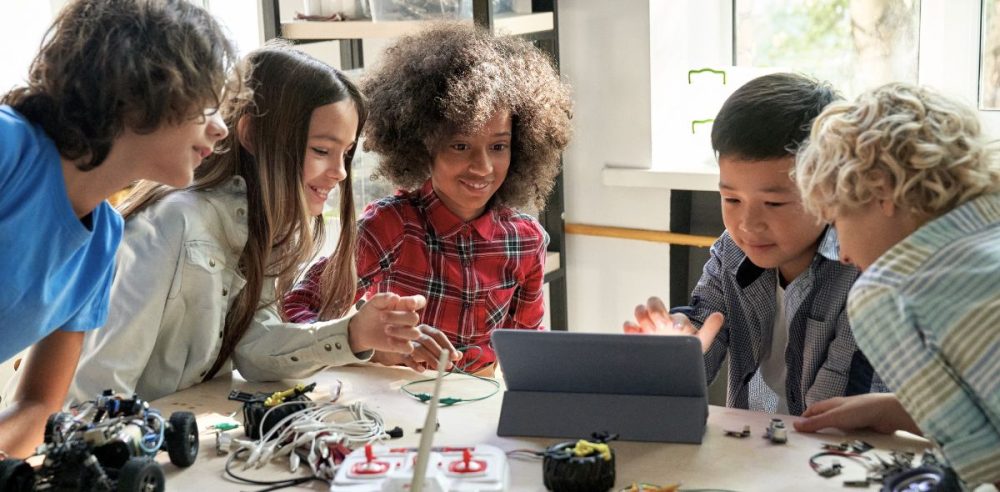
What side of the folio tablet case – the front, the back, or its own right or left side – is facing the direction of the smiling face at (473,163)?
front

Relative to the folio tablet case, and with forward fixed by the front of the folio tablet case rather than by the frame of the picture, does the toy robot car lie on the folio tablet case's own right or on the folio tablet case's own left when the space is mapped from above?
on the folio tablet case's own left

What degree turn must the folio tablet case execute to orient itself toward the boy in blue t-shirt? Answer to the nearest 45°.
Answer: approximately 90° to its left

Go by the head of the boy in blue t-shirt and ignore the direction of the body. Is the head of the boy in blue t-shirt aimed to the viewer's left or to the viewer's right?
to the viewer's right

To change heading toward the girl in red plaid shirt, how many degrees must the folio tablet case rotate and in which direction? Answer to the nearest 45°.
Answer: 0° — it already faces them

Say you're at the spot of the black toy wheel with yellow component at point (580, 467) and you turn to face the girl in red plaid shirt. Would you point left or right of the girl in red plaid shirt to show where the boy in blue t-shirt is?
left

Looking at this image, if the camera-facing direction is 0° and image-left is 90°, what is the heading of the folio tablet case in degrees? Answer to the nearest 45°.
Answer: approximately 180°

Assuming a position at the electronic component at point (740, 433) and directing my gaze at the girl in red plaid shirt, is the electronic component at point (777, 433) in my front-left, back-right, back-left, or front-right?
back-right
